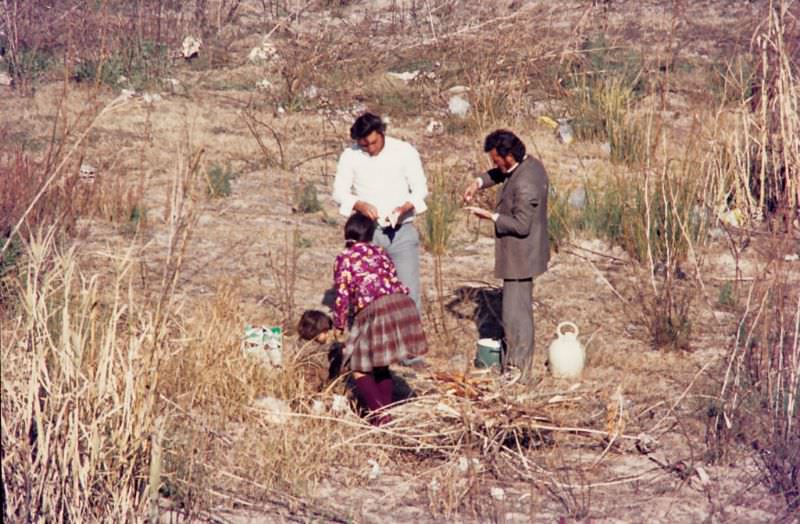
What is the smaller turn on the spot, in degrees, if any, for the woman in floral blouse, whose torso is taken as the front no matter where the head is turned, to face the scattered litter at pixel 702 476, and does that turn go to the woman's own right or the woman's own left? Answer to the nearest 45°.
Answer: approximately 135° to the woman's own right

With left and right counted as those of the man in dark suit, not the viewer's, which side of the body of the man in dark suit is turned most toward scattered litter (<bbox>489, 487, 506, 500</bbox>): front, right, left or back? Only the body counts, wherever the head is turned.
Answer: left

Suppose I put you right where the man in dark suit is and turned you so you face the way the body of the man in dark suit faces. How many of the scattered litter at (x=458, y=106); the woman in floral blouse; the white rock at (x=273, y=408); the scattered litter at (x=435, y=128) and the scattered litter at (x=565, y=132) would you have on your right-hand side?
3

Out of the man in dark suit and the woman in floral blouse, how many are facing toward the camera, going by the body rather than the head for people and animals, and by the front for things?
0

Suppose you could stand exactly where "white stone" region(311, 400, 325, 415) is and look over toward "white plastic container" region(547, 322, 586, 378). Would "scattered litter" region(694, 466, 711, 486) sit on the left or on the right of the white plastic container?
right

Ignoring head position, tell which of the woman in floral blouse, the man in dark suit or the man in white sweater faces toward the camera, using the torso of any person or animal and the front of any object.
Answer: the man in white sweater

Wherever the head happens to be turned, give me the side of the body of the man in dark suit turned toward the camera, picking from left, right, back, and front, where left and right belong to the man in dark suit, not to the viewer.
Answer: left

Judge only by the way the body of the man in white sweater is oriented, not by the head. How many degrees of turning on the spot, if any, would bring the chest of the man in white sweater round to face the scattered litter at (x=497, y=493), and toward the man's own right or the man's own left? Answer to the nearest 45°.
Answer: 0° — they already face it

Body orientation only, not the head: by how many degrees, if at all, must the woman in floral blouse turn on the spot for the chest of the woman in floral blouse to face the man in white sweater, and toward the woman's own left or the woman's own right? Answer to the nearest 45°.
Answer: approximately 45° to the woman's own right

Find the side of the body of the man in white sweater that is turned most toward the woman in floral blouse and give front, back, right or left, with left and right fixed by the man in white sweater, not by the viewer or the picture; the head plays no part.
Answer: front

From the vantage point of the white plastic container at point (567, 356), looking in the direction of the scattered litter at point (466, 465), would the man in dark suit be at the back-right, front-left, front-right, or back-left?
front-right

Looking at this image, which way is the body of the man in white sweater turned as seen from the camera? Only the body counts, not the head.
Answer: toward the camera

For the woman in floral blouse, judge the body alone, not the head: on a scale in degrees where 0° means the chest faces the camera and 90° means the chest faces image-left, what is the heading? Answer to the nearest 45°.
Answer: approximately 135°

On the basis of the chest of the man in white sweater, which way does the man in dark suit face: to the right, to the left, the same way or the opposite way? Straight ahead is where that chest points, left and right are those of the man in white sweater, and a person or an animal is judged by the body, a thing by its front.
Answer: to the right

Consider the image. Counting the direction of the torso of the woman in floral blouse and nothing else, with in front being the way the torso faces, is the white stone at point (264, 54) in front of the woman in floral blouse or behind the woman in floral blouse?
in front

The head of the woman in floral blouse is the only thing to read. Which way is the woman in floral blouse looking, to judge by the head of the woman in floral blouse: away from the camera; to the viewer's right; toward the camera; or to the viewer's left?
away from the camera

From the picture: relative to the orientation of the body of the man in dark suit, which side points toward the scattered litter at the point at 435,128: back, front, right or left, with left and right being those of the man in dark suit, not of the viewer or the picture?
right

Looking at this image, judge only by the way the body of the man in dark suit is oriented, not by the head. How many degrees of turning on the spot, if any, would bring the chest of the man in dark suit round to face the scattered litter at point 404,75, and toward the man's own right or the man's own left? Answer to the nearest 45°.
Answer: approximately 90° to the man's own right
